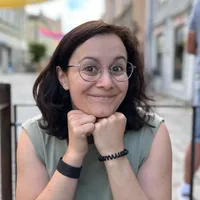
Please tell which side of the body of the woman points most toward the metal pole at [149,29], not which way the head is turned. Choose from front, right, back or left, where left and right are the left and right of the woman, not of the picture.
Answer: back

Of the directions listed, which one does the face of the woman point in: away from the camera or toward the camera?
toward the camera

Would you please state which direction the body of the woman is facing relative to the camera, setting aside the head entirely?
toward the camera
